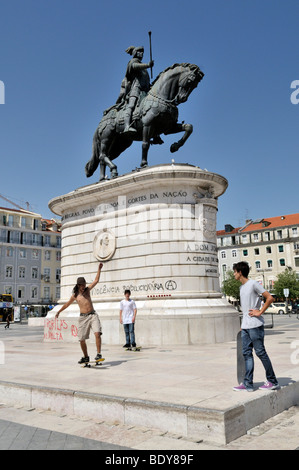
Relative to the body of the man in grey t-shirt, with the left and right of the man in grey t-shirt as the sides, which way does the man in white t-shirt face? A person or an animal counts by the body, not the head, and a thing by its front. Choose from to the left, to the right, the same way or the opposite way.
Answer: to the left

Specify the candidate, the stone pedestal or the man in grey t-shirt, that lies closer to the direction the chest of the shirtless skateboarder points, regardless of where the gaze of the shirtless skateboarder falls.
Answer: the man in grey t-shirt

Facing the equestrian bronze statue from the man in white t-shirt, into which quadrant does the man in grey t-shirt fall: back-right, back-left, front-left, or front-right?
back-right

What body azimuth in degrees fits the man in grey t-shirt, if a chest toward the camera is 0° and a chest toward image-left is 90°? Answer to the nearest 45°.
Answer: approximately 90°

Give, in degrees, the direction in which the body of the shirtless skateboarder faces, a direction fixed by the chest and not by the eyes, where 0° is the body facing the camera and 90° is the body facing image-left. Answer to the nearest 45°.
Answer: approximately 0°

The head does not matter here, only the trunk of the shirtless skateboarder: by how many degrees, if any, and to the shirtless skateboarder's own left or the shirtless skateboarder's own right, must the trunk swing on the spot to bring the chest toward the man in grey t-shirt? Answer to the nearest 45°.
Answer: approximately 45° to the shirtless skateboarder's own left

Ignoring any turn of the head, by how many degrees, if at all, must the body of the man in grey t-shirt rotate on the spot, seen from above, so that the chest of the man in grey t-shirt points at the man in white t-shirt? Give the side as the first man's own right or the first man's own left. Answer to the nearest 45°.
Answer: approximately 45° to the first man's own right

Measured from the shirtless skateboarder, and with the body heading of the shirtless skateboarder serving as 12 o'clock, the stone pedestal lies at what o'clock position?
The stone pedestal is roughly at 7 o'clock from the shirtless skateboarder.

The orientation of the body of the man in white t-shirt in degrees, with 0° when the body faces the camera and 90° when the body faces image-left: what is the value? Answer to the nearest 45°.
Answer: approximately 0°

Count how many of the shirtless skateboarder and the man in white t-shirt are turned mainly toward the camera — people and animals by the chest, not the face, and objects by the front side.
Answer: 2

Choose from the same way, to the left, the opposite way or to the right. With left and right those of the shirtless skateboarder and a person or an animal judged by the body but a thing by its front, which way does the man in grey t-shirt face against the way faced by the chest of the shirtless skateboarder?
to the right
